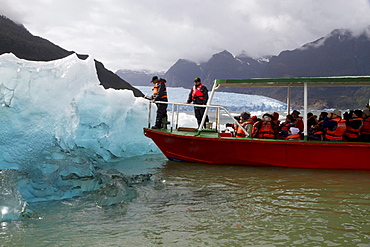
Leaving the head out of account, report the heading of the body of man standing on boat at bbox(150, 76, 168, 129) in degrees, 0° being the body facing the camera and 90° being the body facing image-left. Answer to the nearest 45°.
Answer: approximately 90°

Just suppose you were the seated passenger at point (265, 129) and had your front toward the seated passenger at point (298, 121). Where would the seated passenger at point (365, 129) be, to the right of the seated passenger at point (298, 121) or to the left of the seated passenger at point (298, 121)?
right

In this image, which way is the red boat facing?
to the viewer's left

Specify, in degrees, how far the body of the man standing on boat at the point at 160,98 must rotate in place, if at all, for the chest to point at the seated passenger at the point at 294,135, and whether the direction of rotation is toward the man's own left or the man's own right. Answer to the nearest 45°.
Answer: approximately 135° to the man's own left

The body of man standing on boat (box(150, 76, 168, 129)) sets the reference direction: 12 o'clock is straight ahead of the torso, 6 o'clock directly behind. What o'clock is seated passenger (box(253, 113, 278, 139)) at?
The seated passenger is roughly at 7 o'clock from the man standing on boat.
